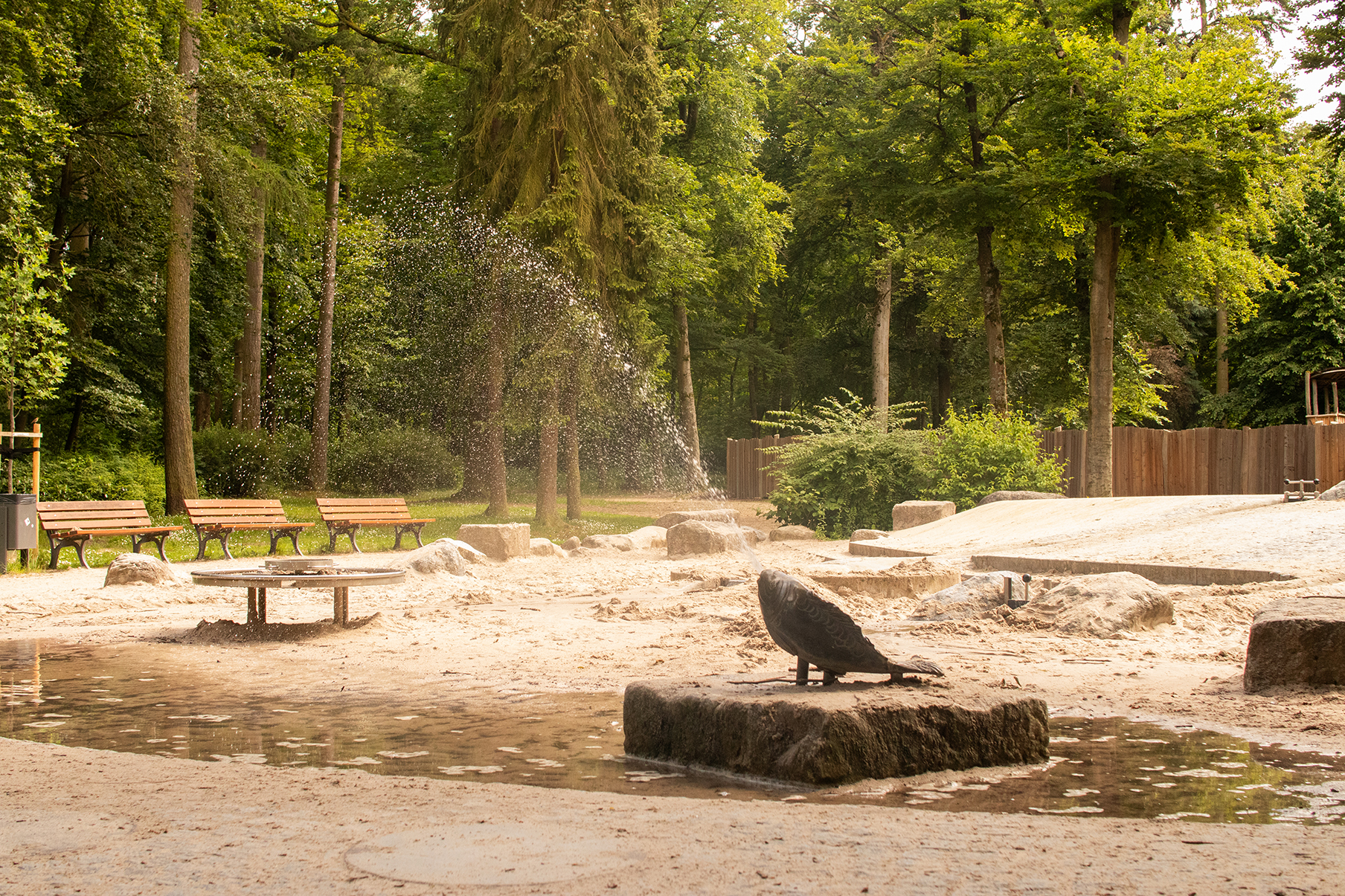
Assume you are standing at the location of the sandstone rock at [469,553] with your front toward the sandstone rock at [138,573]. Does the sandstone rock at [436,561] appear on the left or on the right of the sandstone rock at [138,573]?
left

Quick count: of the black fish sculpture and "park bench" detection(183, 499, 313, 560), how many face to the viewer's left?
1

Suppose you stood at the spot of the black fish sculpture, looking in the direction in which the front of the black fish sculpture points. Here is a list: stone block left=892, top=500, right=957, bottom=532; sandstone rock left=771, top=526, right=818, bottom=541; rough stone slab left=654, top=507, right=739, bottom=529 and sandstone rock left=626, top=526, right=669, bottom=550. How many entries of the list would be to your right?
4

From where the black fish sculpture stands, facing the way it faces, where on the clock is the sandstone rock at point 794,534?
The sandstone rock is roughly at 3 o'clock from the black fish sculpture.

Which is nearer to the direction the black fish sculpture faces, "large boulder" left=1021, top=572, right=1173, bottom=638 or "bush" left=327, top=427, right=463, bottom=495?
the bush

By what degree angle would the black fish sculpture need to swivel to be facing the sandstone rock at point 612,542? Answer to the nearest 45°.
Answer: approximately 90° to its right

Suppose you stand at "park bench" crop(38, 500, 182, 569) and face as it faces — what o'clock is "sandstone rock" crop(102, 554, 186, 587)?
The sandstone rock is roughly at 1 o'clock from the park bench.

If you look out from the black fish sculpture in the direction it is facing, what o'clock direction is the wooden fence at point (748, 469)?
The wooden fence is roughly at 3 o'clock from the black fish sculpture.

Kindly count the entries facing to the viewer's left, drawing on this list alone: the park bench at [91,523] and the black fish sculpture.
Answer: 1

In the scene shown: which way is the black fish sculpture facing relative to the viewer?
to the viewer's left
